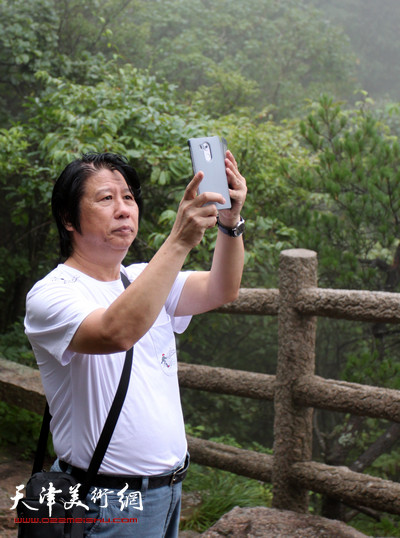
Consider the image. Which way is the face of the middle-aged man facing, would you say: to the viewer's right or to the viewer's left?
to the viewer's right

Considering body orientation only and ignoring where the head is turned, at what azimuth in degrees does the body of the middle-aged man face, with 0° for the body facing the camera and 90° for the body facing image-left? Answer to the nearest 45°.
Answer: approximately 315°

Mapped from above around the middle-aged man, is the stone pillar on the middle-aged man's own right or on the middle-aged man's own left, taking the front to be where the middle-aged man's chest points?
on the middle-aged man's own left
